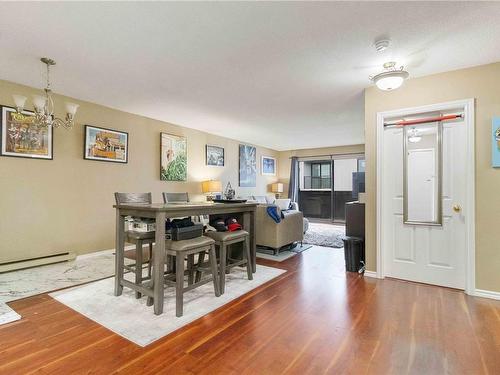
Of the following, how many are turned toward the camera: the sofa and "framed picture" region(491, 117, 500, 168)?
1

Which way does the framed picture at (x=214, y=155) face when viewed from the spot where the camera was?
facing the viewer and to the right of the viewer

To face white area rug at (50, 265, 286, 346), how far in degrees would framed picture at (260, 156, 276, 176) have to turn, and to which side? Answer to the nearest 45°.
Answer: approximately 45° to its right

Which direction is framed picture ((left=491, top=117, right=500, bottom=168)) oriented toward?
toward the camera

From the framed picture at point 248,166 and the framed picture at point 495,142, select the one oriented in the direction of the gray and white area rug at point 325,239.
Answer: the framed picture at point 248,166

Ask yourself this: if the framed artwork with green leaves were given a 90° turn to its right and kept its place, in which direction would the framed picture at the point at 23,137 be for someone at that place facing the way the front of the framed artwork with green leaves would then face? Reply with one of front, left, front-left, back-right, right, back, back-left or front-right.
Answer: front

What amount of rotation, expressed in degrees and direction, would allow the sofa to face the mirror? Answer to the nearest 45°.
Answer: approximately 90° to its right

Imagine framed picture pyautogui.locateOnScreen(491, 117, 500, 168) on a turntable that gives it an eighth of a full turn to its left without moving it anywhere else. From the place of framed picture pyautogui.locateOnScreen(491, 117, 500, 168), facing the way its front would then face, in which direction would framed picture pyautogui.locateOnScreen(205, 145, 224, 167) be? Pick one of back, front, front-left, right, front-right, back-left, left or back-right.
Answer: back-right

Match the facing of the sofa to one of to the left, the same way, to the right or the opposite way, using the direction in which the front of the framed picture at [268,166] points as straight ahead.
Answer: to the left

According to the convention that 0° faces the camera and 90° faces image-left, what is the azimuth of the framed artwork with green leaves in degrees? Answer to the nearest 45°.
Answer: approximately 315°

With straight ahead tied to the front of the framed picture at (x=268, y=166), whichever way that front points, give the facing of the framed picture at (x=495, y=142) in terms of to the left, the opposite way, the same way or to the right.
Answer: to the right

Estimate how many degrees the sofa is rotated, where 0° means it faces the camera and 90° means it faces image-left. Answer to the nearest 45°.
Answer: approximately 225°
